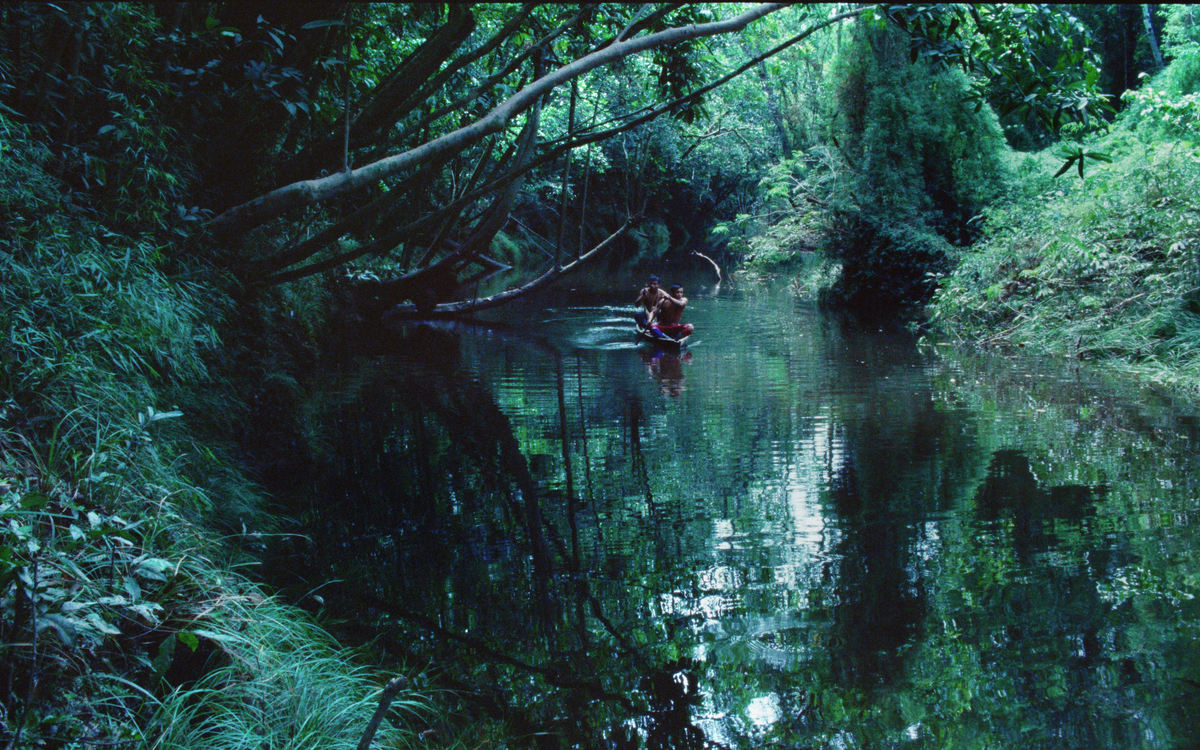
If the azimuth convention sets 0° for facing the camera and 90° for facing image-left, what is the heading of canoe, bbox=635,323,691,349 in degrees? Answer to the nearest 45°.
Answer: approximately 315°
